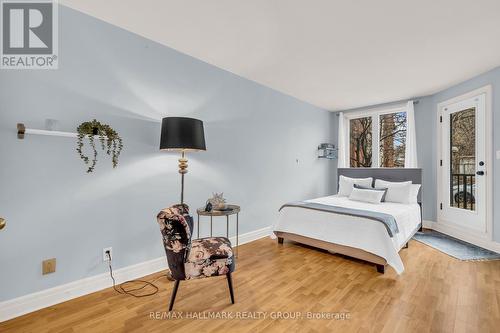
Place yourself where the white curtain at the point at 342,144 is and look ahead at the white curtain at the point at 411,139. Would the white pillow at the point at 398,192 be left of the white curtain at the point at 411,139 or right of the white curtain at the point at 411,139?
right

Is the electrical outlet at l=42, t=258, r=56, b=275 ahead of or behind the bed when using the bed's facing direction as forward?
ahead

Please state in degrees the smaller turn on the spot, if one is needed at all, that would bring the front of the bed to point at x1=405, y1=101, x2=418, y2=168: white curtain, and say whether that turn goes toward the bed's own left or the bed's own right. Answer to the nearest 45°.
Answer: approximately 180°

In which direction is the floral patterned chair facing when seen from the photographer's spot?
facing to the right of the viewer

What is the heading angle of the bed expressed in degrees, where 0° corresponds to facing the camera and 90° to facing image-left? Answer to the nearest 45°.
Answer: approximately 45°
